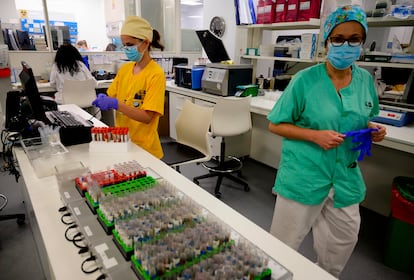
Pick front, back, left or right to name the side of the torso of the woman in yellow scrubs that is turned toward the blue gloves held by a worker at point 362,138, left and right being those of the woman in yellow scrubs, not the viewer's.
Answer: left

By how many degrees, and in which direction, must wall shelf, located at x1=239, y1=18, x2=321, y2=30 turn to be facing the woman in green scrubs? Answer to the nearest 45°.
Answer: approximately 45° to its left

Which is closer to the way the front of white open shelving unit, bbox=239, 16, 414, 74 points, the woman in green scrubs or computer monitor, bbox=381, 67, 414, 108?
the woman in green scrubs

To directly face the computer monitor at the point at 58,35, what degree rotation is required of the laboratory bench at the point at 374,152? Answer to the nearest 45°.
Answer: approximately 45° to its right

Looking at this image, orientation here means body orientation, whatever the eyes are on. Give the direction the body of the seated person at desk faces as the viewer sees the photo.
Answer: away from the camera

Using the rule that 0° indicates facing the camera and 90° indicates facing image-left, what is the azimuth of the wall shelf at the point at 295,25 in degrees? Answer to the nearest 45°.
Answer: approximately 45°

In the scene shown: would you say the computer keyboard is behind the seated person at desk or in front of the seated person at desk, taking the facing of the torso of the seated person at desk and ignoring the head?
behind

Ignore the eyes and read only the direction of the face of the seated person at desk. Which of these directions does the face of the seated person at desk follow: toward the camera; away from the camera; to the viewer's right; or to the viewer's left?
away from the camera

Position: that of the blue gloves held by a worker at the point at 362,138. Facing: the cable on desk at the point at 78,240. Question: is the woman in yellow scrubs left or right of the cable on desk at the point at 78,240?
right

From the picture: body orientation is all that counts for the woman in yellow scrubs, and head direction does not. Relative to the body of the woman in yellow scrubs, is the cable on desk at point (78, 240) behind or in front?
in front
